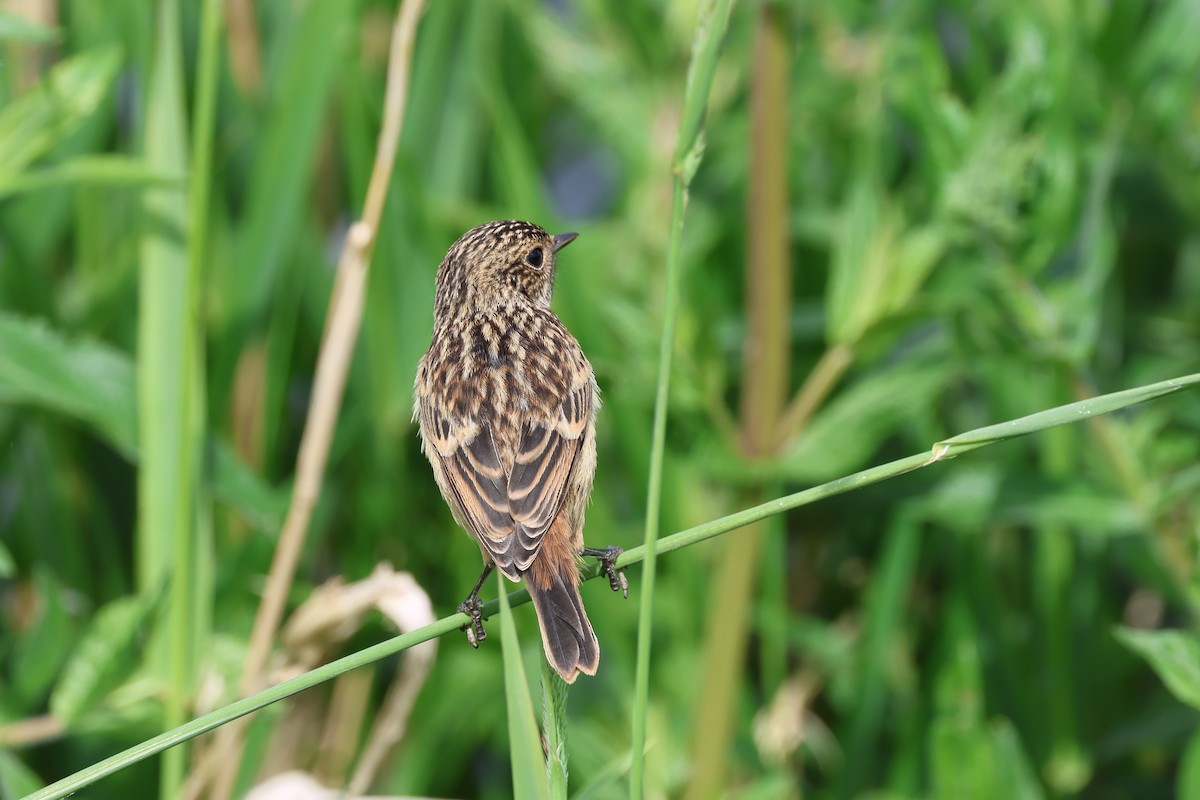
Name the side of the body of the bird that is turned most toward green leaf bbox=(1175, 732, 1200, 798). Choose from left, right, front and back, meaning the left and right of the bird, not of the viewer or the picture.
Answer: right

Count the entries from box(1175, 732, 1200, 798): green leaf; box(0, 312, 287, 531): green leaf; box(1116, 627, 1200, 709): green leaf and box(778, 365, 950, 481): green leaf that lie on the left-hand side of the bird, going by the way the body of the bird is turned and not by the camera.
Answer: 1

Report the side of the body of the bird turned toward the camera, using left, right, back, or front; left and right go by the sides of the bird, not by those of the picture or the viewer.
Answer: back

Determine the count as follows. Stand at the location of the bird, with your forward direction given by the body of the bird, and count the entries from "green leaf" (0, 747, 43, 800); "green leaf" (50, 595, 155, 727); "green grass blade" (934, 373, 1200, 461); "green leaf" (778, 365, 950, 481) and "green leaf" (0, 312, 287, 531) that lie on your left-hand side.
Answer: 3

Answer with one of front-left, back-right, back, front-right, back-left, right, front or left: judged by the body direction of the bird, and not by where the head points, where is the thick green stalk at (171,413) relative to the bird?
left

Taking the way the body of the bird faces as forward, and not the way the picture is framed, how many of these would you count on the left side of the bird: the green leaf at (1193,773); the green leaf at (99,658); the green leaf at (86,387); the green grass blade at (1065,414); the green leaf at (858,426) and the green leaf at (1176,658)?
2

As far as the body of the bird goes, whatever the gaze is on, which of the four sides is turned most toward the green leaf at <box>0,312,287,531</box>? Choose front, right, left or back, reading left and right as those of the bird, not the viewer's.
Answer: left

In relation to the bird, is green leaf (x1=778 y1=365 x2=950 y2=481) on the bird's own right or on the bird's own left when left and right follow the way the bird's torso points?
on the bird's own right

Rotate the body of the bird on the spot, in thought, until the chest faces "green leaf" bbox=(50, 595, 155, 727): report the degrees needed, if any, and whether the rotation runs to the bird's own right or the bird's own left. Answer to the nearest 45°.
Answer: approximately 90° to the bird's own left

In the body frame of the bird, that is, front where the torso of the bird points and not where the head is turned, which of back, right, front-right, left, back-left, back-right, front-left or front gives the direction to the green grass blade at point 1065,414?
back-right

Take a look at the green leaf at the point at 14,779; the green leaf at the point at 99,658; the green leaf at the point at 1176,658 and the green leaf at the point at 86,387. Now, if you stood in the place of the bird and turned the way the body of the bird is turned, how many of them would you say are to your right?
1
